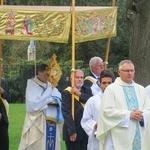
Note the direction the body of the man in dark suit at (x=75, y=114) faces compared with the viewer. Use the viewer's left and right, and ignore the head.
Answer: facing the viewer and to the right of the viewer

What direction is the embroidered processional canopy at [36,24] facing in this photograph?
toward the camera

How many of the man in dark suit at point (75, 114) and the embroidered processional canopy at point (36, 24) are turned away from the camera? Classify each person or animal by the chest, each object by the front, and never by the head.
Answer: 0
